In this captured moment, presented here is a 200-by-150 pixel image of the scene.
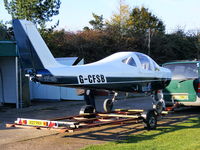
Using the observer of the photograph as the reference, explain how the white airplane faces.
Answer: facing away from the viewer and to the right of the viewer

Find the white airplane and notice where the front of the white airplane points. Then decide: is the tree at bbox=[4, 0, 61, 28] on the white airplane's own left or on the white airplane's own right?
on the white airplane's own left

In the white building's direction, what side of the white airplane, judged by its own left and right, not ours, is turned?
left

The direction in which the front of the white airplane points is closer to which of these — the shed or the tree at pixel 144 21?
the tree

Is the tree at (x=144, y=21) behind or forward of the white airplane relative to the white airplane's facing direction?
forward

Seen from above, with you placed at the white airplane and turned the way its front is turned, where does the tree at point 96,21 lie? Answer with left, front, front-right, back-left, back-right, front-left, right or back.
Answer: front-left
